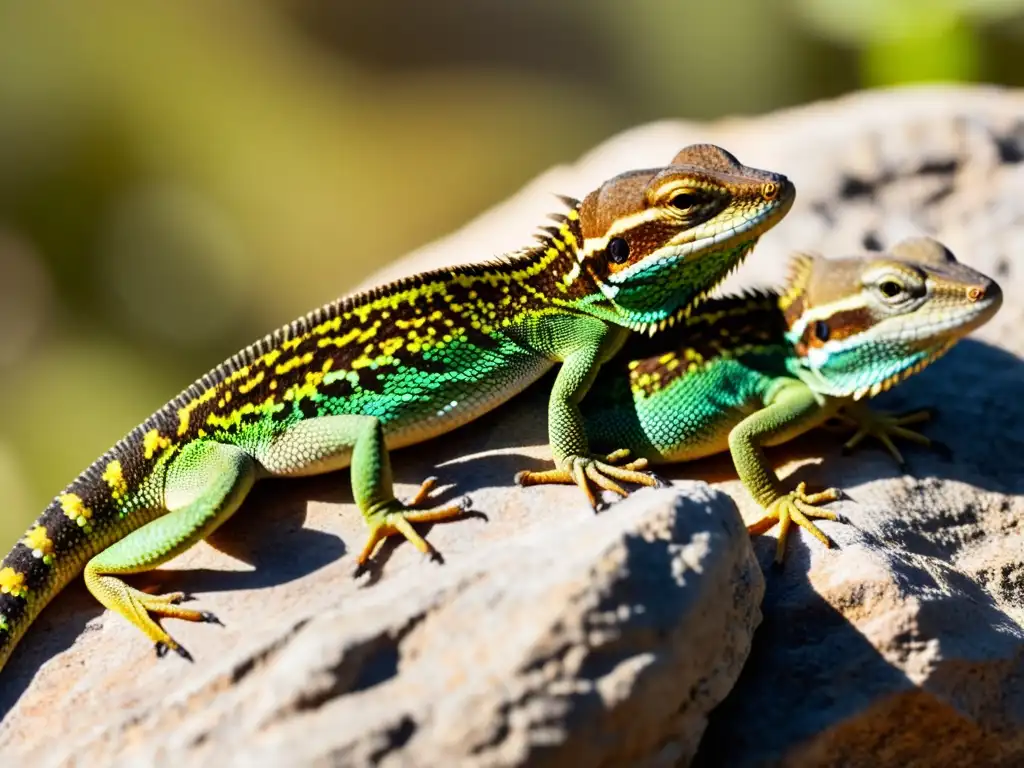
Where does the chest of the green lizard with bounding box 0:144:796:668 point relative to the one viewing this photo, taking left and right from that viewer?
facing to the right of the viewer
